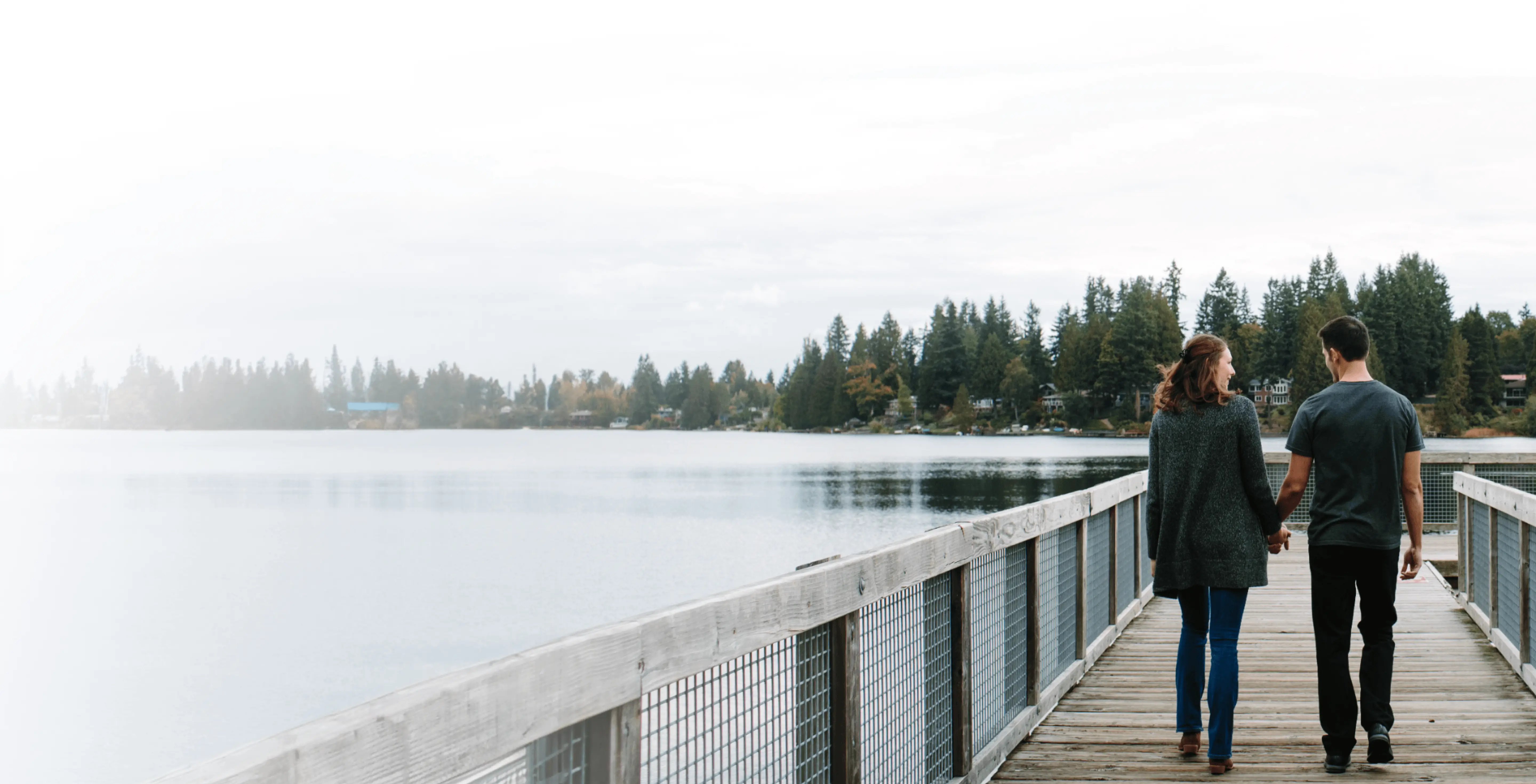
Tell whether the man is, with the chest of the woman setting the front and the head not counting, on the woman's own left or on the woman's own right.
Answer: on the woman's own right

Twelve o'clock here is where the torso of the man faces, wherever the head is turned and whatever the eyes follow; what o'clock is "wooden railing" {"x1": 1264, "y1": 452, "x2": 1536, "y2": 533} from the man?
The wooden railing is roughly at 12 o'clock from the man.

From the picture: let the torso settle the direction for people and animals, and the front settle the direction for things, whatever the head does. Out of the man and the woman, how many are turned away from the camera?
2

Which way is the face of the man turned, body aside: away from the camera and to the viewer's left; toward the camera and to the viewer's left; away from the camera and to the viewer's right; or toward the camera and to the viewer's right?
away from the camera and to the viewer's left

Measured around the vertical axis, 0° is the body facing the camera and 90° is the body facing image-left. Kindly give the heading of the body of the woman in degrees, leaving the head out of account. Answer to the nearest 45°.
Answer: approximately 180°

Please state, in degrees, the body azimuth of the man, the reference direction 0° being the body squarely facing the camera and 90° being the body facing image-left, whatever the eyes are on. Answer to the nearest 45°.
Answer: approximately 180°

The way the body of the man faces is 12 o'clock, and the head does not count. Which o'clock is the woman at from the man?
The woman is roughly at 8 o'clock from the man.

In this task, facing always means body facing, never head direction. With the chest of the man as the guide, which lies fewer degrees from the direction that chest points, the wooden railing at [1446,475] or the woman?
the wooden railing
